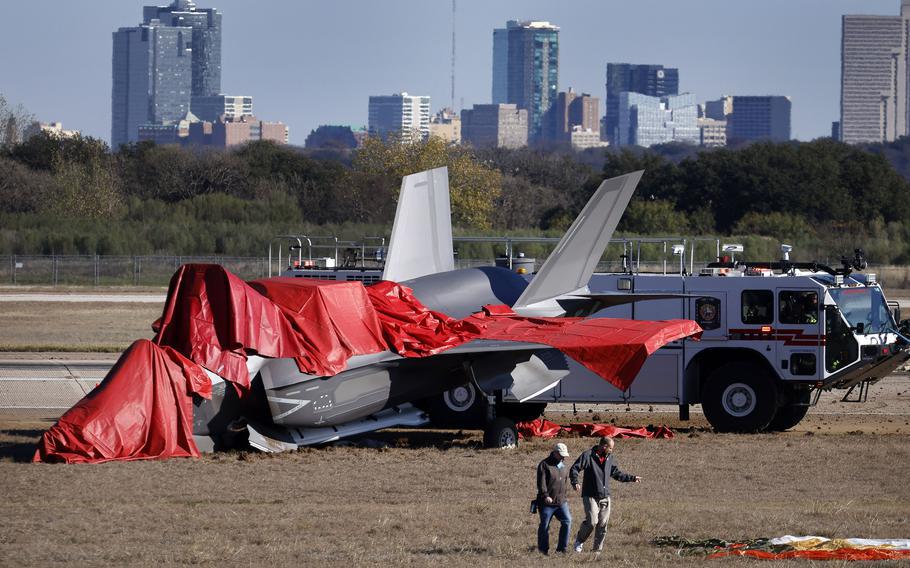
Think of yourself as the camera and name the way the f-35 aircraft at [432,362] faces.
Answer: facing the viewer and to the left of the viewer

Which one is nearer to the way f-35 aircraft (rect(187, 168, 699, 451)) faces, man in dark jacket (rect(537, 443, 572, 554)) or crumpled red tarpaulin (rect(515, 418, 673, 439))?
the man in dark jacket

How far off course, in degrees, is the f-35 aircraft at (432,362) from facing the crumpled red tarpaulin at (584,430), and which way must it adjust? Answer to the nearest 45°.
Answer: approximately 180°

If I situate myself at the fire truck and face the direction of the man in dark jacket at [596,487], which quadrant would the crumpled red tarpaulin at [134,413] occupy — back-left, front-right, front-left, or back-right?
front-right

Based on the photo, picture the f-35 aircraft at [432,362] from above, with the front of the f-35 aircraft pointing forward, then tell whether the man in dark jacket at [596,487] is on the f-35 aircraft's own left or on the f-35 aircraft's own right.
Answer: on the f-35 aircraft's own left

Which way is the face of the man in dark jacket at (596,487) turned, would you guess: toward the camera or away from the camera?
toward the camera

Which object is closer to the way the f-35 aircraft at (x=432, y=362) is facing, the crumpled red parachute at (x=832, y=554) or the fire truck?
the crumpled red parachute

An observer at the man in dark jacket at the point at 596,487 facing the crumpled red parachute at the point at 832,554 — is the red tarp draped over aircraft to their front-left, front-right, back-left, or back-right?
back-left

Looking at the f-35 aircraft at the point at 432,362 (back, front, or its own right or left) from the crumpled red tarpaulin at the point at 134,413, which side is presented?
front

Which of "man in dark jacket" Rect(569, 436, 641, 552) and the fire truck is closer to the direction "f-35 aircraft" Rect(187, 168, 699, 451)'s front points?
the man in dark jacket
